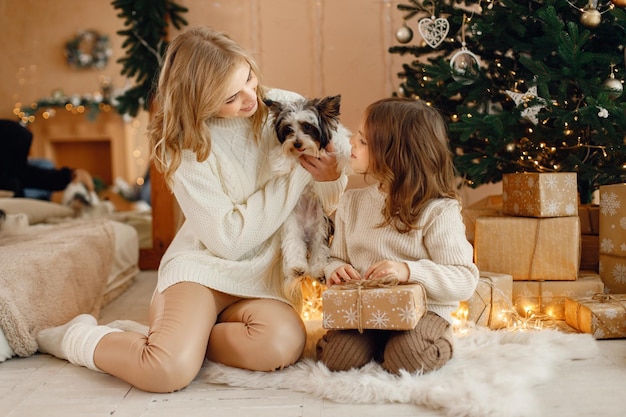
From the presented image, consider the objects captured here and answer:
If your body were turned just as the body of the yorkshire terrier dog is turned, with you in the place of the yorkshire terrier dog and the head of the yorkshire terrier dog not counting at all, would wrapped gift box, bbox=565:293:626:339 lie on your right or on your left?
on your left

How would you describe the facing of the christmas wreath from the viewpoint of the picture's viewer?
facing the viewer

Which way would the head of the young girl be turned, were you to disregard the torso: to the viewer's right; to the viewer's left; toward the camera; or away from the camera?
to the viewer's left

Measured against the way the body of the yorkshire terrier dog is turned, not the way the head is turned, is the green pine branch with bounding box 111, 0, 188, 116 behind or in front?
behind

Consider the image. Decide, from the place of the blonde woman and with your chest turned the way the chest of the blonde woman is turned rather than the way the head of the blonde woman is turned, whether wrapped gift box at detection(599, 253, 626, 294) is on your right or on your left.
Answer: on your left

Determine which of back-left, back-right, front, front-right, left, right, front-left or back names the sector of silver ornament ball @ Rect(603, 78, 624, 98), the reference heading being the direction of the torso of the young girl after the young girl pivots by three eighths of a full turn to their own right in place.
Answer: front-right
